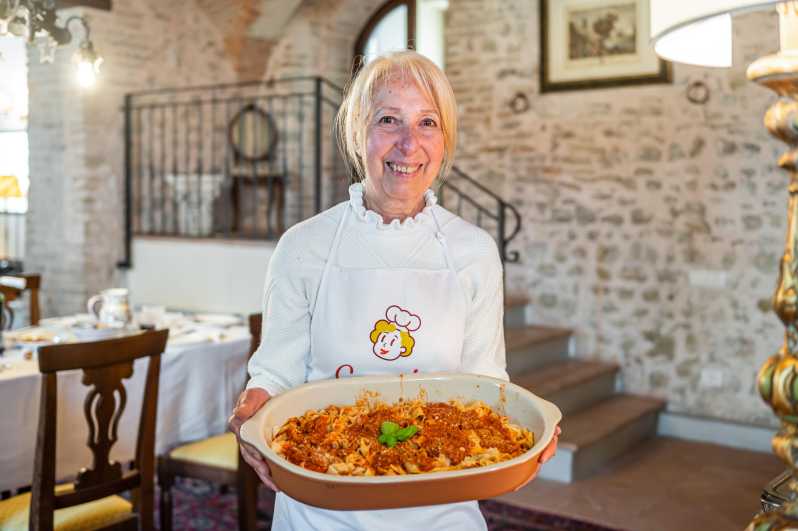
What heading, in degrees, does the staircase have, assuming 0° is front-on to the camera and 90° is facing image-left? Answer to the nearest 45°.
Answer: approximately 315°

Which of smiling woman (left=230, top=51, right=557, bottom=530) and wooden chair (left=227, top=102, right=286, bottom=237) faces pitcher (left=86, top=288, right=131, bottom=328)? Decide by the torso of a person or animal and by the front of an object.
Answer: the wooden chair

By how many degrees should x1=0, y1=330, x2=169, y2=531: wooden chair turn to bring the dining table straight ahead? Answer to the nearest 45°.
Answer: approximately 45° to its right

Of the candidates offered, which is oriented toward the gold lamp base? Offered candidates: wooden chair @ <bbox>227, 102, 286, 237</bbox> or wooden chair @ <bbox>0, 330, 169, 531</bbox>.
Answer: wooden chair @ <bbox>227, 102, 286, 237</bbox>

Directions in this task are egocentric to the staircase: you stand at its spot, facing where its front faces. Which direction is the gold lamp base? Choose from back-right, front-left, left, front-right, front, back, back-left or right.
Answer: front-right

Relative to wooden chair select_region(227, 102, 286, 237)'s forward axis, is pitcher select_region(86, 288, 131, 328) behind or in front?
in front

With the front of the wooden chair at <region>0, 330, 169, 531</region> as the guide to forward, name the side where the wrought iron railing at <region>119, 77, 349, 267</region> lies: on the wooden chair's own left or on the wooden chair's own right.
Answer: on the wooden chair's own right

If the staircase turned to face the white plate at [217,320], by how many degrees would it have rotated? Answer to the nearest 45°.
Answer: approximately 90° to its right

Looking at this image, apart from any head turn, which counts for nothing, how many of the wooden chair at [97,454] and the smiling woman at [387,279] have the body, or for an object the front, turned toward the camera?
1
